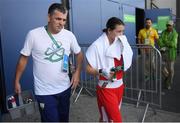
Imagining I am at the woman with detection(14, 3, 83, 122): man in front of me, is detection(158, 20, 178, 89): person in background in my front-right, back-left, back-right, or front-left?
back-right

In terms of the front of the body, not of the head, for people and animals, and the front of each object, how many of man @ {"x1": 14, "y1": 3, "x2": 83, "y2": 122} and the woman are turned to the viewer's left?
0

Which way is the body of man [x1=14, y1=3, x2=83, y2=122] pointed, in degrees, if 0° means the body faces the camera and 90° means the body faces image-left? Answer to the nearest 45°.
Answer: approximately 315°

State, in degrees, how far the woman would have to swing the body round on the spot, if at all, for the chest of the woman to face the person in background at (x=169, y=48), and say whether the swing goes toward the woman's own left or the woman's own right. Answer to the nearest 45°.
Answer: approximately 135° to the woman's own left

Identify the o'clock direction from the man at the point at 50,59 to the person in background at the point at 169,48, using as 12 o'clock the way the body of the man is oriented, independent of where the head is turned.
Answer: The person in background is roughly at 9 o'clock from the man.

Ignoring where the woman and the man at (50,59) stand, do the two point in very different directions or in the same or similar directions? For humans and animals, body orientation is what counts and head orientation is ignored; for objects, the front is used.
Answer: same or similar directions

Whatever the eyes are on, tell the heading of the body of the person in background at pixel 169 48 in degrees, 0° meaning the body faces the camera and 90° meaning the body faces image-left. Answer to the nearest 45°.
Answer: approximately 45°

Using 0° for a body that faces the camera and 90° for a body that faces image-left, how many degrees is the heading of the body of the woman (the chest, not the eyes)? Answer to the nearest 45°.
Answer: approximately 315°

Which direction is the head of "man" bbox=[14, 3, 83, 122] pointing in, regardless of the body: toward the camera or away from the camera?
toward the camera

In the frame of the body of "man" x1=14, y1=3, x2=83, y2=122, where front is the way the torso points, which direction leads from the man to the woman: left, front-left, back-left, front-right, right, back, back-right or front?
front-left

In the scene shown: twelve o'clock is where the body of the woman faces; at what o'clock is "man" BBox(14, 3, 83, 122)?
The man is roughly at 4 o'clock from the woman.

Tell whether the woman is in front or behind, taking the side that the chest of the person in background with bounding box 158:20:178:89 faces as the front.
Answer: in front
